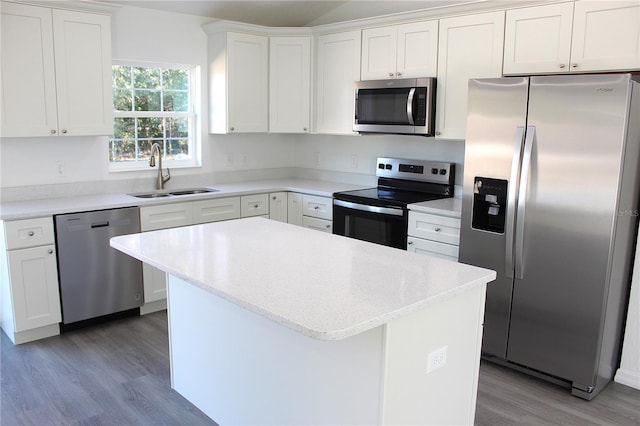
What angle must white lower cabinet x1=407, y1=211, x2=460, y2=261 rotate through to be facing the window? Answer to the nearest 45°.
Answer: approximately 45° to its right

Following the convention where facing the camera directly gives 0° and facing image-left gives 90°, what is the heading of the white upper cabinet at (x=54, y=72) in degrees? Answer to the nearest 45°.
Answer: approximately 315°

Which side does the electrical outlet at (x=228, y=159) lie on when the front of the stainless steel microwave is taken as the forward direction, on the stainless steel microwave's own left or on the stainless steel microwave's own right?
on the stainless steel microwave's own right

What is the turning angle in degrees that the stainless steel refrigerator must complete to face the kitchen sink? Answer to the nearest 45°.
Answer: approximately 45° to its right

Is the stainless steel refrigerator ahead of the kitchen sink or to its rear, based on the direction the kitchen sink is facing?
ahead

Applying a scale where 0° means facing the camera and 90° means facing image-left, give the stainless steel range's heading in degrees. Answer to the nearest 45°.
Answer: approximately 45°

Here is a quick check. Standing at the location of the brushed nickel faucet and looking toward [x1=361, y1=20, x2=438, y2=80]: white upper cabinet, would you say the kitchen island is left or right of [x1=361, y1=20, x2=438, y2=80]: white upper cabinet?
right

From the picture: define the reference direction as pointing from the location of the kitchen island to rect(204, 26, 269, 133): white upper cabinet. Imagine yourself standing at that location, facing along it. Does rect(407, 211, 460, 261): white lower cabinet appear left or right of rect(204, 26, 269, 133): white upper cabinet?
right

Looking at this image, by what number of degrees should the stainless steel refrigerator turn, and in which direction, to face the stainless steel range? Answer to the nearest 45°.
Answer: approximately 90° to its right
